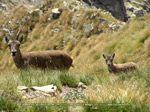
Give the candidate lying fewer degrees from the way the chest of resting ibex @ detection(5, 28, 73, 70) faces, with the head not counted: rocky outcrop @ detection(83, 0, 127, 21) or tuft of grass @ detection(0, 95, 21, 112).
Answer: the tuft of grass

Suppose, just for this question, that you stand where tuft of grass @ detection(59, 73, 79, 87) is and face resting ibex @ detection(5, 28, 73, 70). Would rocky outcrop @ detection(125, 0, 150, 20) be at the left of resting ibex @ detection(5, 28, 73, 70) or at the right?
right

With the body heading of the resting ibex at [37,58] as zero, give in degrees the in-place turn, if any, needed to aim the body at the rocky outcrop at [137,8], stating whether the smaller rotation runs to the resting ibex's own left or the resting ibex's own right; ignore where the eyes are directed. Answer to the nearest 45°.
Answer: approximately 135° to the resting ibex's own right

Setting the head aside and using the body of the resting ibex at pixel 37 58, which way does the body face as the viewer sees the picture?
to the viewer's left

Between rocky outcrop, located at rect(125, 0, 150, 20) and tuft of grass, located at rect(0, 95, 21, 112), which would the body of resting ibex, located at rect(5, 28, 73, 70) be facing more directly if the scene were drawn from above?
the tuft of grass

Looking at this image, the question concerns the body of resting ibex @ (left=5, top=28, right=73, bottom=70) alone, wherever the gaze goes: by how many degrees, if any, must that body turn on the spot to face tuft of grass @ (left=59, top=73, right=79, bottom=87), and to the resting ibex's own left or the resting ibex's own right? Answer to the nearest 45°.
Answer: approximately 90° to the resting ibex's own left

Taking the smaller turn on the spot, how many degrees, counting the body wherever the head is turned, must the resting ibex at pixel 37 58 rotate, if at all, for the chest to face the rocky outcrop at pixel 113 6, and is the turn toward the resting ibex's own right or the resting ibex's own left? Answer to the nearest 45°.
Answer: approximately 135° to the resting ibex's own right

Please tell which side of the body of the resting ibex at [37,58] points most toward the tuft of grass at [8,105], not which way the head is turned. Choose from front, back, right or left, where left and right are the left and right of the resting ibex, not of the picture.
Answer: left
